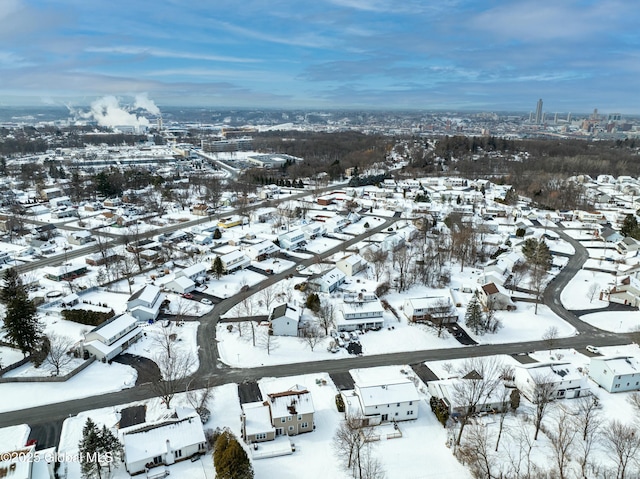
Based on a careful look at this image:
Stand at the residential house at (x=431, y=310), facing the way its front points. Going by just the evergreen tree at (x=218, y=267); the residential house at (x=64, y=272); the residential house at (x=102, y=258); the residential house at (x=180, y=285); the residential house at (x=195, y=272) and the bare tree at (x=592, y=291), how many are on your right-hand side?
5

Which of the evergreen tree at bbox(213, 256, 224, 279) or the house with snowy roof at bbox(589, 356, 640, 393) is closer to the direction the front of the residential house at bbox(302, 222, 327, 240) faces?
the house with snowy roof

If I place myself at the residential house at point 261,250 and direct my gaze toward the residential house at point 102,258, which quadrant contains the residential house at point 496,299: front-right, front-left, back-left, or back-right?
back-left

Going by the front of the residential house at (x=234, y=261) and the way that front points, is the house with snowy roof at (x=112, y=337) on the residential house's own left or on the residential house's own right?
on the residential house's own right

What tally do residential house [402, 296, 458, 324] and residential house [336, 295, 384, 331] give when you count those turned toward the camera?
2

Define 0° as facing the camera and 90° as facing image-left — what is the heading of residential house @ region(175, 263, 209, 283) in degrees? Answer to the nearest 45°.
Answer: approximately 315°

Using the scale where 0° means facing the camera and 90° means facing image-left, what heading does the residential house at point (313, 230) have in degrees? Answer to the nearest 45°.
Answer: approximately 315°

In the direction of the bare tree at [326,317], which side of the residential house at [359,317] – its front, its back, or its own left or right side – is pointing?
right

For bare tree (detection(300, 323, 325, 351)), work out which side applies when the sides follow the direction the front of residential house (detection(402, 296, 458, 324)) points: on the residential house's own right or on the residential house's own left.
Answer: on the residential house's own right
